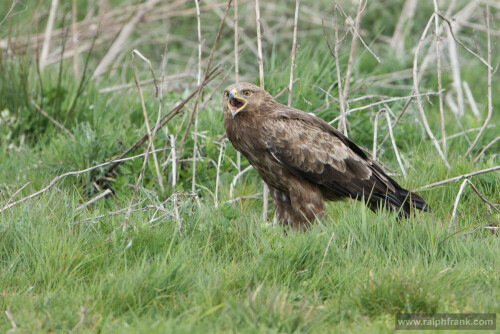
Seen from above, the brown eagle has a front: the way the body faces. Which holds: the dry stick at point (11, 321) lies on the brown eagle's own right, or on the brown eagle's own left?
on the brown eagle's own left

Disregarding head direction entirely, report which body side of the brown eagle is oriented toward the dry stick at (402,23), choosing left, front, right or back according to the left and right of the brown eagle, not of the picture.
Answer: right

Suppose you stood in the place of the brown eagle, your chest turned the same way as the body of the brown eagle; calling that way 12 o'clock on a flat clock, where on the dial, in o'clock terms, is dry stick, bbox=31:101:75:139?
The dry stick is roughly at 1 o'clock from the brown eagle.

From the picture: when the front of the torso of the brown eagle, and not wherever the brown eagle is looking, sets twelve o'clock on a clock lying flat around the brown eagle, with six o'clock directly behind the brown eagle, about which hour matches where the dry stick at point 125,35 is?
The dry stick is roughly at 2 o'clock from the brown eagle.

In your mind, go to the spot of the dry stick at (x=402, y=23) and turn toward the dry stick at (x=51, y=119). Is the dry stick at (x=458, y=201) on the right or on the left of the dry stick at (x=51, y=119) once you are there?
left

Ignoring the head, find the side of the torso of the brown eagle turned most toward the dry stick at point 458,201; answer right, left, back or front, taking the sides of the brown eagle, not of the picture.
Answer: back

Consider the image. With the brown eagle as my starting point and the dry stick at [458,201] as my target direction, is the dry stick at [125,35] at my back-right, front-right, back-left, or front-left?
back-left

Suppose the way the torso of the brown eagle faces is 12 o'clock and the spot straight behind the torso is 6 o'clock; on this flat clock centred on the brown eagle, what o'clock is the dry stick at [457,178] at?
The dry stick is roughly at 6 o'clock from the brown eagle.

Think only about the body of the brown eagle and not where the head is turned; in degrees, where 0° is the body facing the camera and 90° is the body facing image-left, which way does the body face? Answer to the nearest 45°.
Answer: approximately 90°
